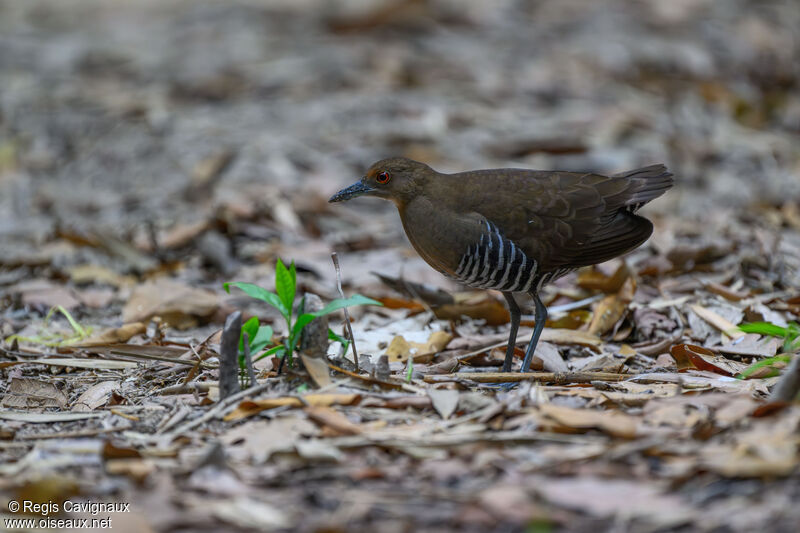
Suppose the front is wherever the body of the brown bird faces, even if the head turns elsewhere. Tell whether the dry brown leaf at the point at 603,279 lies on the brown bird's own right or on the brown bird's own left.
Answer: on the brown bird's own right

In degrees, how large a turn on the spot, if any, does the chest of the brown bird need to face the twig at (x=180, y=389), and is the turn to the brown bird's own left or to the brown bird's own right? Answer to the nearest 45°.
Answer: approximately 45° to the brown bird's own left

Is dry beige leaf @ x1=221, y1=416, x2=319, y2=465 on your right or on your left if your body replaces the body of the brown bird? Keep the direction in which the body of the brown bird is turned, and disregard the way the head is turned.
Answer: on your left

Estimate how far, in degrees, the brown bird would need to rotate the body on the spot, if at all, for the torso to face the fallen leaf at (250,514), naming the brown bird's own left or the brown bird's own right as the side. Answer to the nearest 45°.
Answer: approximately 90° to the brown bird's own left

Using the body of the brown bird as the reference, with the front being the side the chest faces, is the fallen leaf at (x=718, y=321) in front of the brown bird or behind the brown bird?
behind

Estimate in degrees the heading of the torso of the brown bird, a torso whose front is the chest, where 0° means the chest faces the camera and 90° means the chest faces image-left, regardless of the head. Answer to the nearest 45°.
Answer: approximately 90°

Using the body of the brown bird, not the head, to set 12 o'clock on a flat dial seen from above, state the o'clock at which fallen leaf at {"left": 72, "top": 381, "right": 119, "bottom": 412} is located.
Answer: The fallen leaf is roughly at 11 o'clock from the brown bird.
